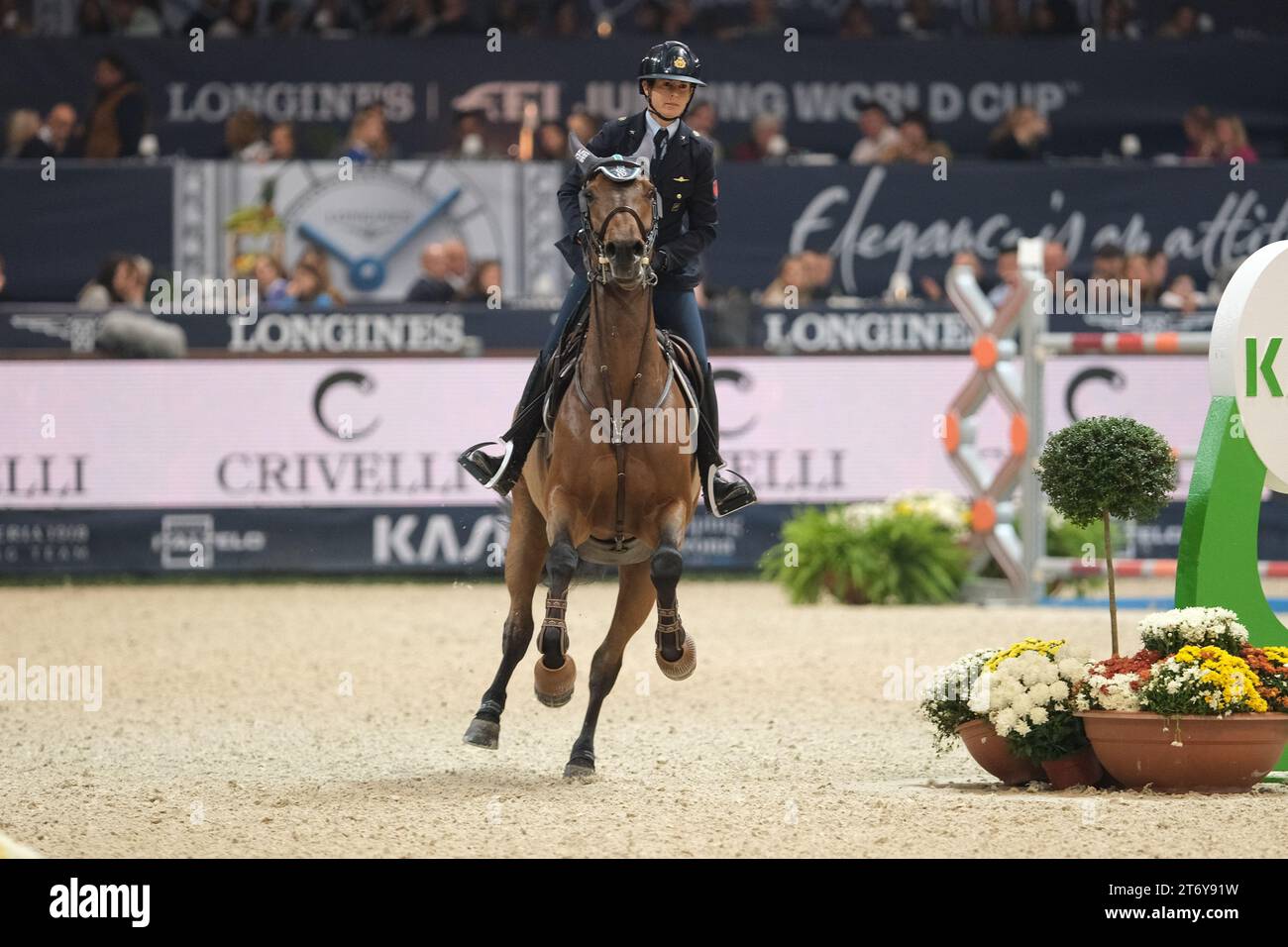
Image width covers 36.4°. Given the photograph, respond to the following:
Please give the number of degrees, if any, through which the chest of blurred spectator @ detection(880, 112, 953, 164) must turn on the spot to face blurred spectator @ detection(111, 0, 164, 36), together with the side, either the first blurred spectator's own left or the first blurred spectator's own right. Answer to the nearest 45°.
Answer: approximately 90° to the first blurred spectator's own right

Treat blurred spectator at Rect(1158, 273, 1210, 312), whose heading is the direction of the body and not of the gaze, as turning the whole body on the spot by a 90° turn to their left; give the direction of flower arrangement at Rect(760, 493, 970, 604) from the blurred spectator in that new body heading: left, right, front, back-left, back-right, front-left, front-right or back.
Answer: back-right

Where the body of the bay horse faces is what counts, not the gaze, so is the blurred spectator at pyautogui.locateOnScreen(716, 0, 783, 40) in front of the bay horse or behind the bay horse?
behind

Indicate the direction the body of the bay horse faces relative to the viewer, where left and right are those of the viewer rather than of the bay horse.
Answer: facing the viewer

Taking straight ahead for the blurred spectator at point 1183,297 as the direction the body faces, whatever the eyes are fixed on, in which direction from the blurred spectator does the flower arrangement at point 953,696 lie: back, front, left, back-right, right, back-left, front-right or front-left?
front

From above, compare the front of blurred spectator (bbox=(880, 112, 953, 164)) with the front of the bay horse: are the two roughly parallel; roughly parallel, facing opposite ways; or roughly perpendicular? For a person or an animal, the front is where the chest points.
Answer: roughly parallel

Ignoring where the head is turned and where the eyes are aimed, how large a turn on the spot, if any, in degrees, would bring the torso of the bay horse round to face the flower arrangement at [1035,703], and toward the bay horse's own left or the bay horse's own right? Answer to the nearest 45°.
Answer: approximately 90° to the bay horse's own left

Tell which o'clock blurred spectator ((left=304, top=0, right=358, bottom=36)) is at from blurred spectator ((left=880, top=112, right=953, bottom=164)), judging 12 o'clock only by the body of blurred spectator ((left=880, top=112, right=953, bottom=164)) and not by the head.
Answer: blurred spectator ((left=304, top=0, right=358, bottom=36)) is roughly at 3 o'clock from blurred spectator ((left=880, top=112, right=953, bottom=164)).

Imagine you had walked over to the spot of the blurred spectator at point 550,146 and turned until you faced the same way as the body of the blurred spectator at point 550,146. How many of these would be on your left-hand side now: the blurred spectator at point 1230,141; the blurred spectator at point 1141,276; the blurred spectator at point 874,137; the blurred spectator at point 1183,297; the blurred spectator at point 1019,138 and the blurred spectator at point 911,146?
6

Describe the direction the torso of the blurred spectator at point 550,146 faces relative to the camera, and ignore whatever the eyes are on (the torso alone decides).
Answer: toward the camera

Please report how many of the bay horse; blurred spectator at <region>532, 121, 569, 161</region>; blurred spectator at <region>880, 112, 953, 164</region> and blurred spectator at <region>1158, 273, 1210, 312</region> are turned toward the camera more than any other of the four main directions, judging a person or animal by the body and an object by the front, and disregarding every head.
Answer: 4

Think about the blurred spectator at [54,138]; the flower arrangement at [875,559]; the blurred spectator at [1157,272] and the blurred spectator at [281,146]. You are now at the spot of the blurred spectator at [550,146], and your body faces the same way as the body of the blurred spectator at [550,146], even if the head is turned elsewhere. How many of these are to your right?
2

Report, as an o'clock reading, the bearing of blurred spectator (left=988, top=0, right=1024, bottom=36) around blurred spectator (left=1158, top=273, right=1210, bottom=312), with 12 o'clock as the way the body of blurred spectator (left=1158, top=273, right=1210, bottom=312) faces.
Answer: blurred spectator (left=988, top=0, right=1024, bottom=36) is roughly at 5 o'clock from blurred spectator (left=1158, top=273, right=1210, bottom=312).

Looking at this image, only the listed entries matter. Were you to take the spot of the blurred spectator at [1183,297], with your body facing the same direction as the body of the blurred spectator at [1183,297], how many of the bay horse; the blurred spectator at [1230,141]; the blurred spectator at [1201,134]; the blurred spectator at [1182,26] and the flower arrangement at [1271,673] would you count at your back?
3

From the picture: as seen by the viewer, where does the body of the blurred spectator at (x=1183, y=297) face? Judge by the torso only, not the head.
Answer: toward the camera
